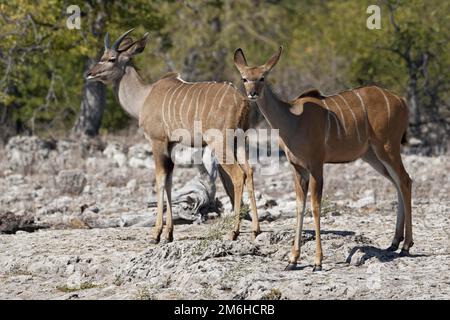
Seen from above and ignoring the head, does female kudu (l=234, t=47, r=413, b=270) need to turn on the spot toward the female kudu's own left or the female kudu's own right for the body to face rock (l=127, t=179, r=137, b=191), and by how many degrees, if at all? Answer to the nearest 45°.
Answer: approximately 90° to the female kudu's own right

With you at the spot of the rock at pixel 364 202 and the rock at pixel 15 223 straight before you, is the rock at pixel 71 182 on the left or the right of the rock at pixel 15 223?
right

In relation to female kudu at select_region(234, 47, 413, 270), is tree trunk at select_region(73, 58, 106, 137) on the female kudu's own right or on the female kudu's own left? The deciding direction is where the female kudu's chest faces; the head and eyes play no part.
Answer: on the female kudu's own right

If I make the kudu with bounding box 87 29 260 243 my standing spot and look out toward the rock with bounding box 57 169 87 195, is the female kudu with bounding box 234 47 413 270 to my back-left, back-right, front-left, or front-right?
back-right

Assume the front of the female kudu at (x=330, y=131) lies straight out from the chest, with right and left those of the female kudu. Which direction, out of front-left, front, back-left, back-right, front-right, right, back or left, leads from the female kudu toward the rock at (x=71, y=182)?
right

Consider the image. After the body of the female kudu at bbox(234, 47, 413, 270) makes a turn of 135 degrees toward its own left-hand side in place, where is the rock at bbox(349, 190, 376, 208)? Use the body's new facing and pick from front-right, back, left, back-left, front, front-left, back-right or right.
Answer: left

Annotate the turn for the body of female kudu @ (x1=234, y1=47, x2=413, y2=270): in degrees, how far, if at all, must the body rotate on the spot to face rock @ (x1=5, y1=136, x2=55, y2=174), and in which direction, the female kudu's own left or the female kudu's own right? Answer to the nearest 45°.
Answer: approximately 90° to the female kudu's own right

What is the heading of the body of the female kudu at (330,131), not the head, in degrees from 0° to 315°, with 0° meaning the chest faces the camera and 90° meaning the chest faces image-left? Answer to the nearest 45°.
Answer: approximately 45°

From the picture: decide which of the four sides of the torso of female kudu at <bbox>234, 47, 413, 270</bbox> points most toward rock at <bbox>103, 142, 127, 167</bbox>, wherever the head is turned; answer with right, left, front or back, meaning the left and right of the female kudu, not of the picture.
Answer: right

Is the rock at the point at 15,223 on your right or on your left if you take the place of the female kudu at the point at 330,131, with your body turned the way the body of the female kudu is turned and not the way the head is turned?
on your right
